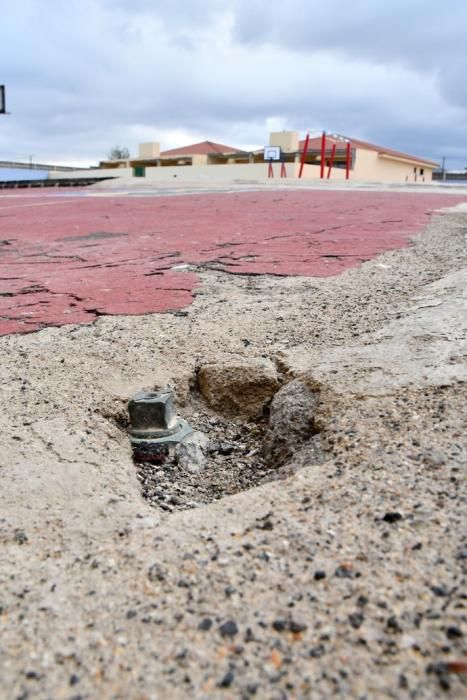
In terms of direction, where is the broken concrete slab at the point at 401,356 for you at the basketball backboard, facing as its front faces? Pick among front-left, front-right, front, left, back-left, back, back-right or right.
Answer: front

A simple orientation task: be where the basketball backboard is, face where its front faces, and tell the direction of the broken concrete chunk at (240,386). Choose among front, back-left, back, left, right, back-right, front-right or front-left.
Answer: front

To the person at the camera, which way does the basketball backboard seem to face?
facing the viewer

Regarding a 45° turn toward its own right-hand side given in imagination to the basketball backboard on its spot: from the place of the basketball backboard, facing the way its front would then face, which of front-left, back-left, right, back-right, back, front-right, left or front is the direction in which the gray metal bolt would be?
front-left
